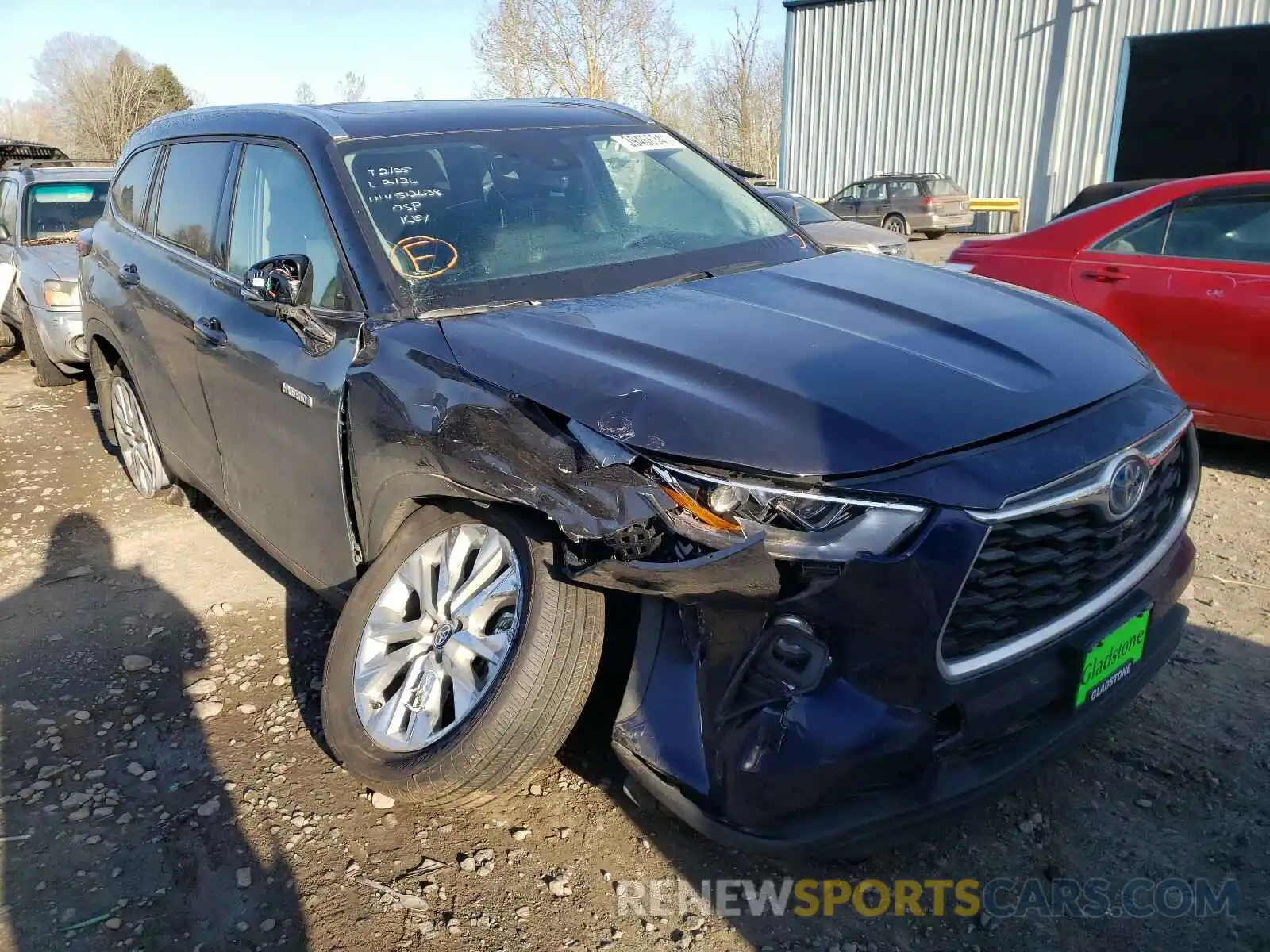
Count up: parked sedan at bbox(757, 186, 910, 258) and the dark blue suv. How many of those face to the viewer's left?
0

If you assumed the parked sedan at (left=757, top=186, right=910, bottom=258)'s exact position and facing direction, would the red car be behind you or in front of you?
in front

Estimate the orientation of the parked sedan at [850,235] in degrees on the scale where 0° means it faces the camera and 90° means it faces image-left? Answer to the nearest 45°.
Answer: approximately 315°

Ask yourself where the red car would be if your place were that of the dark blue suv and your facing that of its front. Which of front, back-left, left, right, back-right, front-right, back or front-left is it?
left

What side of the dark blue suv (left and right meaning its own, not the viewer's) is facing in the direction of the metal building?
left

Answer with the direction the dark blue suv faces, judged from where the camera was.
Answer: facing the viewer and to the right of the viewer

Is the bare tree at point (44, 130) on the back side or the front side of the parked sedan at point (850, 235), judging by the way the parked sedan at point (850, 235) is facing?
on the back side

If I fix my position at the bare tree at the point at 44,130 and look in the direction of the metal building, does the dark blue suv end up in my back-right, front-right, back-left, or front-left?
front-right

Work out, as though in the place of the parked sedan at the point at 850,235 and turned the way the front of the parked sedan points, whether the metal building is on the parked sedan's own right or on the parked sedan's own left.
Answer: on the parked sedan's own left

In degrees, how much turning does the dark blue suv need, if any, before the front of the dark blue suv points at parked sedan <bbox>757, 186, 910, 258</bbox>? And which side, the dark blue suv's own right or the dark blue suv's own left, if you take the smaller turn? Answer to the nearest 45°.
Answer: approximately 135° to the dark blue suv's own left
